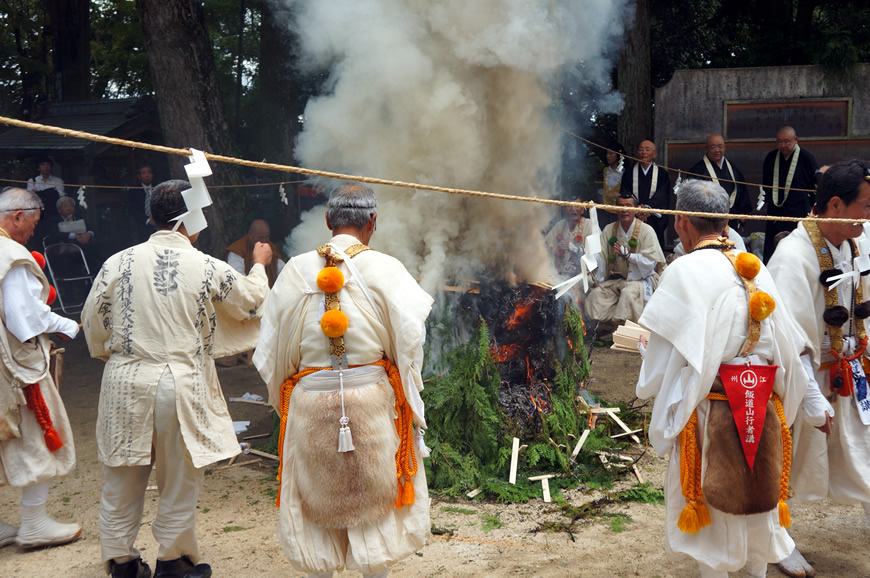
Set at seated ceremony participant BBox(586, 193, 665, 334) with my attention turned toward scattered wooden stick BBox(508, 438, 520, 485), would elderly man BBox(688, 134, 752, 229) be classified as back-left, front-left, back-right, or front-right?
back-left

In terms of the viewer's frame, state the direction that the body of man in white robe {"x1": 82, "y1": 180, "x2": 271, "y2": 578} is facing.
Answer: away from the camera

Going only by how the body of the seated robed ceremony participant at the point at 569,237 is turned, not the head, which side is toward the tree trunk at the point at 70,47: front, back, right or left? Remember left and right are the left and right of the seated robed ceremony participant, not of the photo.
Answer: right

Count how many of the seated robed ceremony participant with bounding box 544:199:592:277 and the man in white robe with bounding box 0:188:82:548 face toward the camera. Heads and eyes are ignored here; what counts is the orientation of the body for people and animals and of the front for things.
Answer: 1

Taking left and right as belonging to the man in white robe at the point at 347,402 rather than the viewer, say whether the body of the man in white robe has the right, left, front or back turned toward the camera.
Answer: back

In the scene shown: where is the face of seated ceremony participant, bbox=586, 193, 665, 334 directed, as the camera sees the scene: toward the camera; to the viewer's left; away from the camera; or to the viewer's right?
toward the camera

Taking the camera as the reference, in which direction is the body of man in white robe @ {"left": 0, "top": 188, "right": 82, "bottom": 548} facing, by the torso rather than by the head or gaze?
to the viewer's right

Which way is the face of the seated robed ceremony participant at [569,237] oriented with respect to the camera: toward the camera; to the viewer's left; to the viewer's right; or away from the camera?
toward the camera

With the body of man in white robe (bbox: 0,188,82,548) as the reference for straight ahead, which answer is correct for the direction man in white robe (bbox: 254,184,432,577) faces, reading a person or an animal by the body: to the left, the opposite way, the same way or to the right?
to the left

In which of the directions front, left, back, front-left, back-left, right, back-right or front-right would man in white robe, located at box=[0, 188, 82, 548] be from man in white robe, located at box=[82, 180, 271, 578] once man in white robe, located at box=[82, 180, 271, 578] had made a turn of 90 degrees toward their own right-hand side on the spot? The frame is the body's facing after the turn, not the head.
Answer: back-left

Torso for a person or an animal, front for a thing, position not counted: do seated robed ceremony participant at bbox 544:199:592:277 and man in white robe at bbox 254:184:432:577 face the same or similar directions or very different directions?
very different directions

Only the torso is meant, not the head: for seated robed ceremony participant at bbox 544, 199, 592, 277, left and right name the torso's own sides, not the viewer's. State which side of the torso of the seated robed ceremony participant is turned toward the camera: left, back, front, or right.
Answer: front

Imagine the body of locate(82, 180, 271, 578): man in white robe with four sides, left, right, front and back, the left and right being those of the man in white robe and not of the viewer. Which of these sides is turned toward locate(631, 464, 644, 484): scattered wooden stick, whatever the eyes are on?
right

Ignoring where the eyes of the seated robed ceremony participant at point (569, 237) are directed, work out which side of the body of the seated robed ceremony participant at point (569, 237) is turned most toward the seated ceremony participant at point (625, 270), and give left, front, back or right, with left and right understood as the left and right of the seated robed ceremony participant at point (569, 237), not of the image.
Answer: left

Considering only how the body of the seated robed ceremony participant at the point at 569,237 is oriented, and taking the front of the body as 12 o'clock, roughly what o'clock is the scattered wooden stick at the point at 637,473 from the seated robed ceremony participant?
The scattered wooden stick is roughly at 12 o'clock from the seated robed ceremony participant.

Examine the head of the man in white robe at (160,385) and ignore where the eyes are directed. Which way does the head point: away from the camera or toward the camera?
away from the camera

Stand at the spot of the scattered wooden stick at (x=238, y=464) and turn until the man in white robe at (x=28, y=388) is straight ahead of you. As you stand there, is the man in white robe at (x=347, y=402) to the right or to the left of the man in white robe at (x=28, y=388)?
left

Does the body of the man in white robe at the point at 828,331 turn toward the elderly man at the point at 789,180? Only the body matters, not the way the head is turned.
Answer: no
